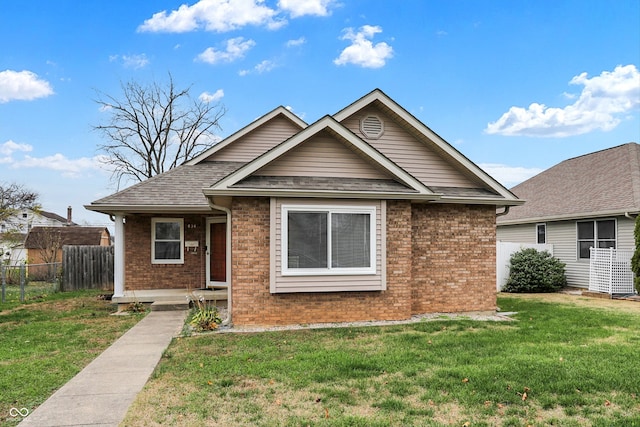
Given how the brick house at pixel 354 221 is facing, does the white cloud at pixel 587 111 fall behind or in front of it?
behind

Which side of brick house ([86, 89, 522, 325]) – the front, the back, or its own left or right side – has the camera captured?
front

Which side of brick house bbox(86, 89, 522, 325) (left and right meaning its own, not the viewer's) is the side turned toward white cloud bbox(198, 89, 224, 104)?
back

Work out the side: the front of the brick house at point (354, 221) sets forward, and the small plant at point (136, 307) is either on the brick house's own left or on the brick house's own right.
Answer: on the brick house's own right
